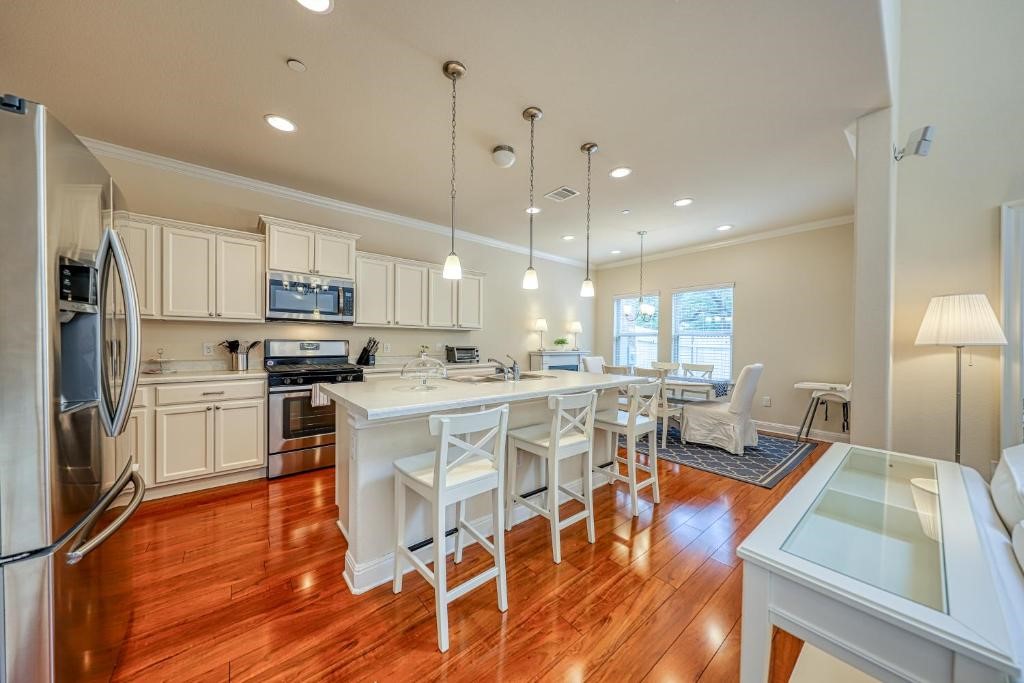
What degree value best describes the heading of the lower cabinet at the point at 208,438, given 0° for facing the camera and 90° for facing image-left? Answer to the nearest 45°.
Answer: approximately 315°

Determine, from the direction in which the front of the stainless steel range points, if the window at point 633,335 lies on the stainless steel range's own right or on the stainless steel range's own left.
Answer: on the stainless steel range's own left

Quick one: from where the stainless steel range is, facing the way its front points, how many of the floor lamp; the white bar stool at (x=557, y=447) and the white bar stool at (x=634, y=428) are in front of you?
3

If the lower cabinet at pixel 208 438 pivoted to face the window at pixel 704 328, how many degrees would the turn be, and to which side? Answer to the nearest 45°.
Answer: approximately 45° to its left

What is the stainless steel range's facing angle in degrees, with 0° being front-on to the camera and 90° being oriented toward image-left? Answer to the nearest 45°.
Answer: approximately 315°

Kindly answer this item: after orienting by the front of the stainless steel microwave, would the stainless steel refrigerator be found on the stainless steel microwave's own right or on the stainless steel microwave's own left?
on the stainless steel microwave's own right

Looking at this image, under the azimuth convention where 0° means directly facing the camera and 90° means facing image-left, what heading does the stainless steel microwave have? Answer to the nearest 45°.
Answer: approximately 315°

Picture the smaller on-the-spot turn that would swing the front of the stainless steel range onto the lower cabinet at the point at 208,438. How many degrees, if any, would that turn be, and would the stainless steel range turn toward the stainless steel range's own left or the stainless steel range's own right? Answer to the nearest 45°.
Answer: approximately 135° to the stainless steel range's own right

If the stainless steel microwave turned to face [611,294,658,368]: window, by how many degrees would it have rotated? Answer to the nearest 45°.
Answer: approximately 45° to its left

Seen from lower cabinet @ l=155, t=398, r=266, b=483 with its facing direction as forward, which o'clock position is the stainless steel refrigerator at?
The stainless steel refrigerator is roughly at 2 o'clock from the lower cabinet.

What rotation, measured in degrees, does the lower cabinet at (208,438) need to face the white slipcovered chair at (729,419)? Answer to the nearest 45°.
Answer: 0° — it already faces it

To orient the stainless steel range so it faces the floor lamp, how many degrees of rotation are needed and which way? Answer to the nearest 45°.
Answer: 0° — it already faces it
